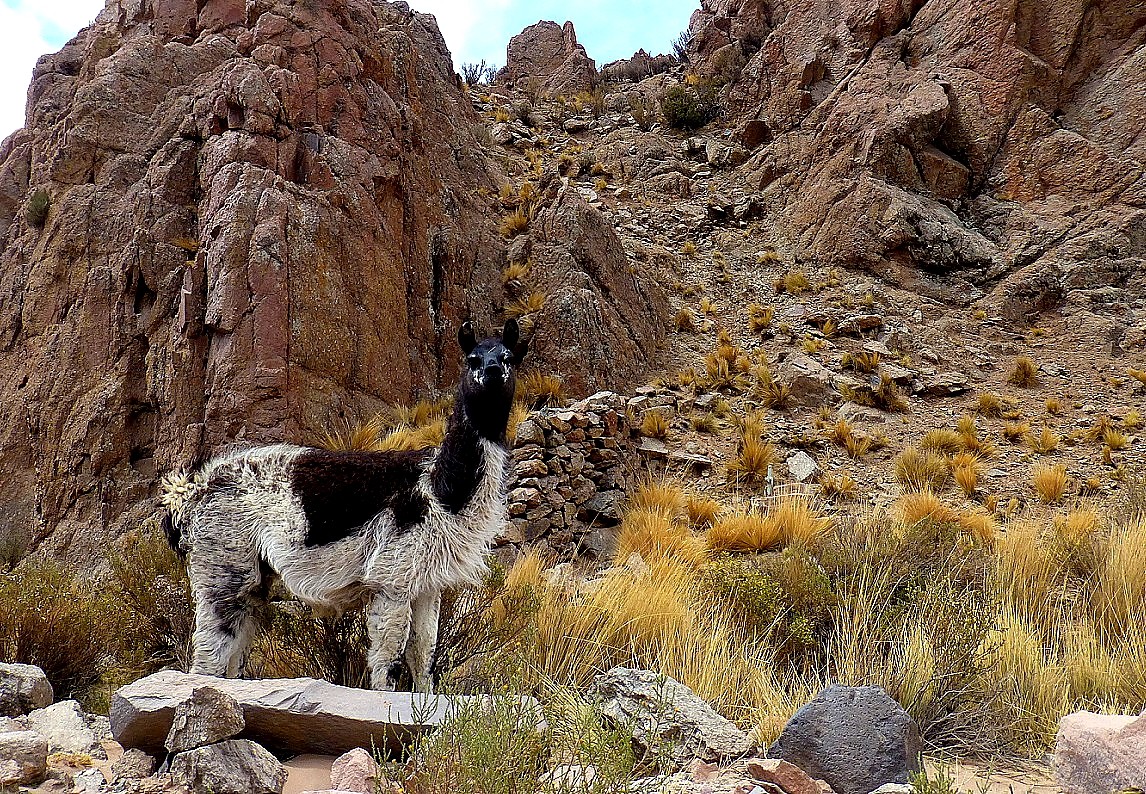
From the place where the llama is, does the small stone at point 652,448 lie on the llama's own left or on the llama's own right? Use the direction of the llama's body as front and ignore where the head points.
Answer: on the llama's own left

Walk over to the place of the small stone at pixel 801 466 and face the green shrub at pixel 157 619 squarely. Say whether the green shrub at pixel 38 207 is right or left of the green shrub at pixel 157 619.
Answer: right

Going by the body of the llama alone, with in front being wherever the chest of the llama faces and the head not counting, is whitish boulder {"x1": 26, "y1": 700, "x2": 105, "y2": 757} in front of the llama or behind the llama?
behind

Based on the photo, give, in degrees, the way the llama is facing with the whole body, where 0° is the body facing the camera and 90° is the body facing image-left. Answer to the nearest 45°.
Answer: approximately 270°

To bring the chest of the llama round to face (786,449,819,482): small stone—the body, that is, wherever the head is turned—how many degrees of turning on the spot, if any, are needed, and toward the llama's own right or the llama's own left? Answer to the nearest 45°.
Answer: approximately 45° to the llama's own left

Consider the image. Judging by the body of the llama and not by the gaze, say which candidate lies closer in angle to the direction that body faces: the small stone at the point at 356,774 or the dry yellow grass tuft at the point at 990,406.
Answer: the dry yellow grass tuft

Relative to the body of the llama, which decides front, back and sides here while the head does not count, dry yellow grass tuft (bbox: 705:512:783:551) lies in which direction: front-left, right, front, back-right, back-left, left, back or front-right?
front-left

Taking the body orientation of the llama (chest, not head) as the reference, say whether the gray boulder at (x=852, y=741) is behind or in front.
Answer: in front

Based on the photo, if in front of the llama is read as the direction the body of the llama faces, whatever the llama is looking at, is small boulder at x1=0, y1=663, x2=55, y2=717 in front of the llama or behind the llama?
behind

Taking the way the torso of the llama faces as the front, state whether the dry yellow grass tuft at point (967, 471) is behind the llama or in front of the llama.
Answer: in front
